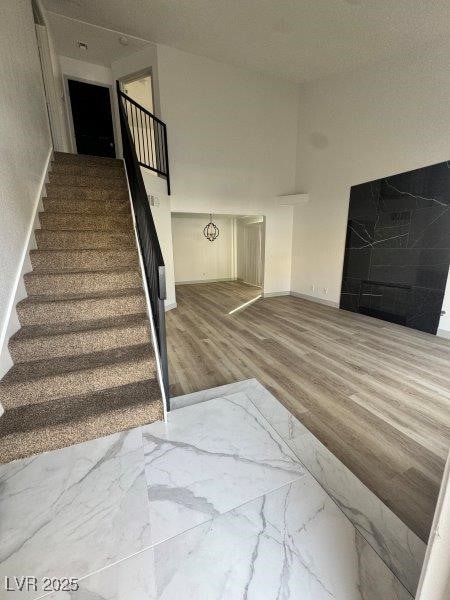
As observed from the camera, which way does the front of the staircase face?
facing the viewer

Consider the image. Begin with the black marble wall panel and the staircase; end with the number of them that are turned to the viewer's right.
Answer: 0

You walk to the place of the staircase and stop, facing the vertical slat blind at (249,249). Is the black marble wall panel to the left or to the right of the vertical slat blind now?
right

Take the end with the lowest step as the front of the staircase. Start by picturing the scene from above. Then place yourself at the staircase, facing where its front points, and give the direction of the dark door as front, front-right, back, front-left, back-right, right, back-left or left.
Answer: back

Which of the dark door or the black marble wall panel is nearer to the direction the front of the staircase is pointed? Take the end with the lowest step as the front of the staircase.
the black marble wall panel

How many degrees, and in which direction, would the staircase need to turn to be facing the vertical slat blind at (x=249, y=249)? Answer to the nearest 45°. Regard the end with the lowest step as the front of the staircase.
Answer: approximately 135° to its left

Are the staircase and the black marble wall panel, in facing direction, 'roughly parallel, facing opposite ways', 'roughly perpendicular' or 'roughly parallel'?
roughly perpendicular

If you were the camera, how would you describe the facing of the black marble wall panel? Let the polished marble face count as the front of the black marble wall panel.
facing the viewer and to the left of the viewer

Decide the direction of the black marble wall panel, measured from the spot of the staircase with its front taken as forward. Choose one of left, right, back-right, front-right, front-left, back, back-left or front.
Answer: left

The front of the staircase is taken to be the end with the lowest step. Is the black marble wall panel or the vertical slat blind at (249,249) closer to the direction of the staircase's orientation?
the black marble wall panel

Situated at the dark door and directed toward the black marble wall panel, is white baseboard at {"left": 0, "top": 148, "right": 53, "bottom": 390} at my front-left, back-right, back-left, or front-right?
front-right

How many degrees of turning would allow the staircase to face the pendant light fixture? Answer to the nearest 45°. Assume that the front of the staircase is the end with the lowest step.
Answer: approximately 135° to its left

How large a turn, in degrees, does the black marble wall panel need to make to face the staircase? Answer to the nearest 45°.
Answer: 0° — it already faces it

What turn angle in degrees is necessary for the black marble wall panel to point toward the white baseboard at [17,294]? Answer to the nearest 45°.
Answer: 0° — it already faces it
